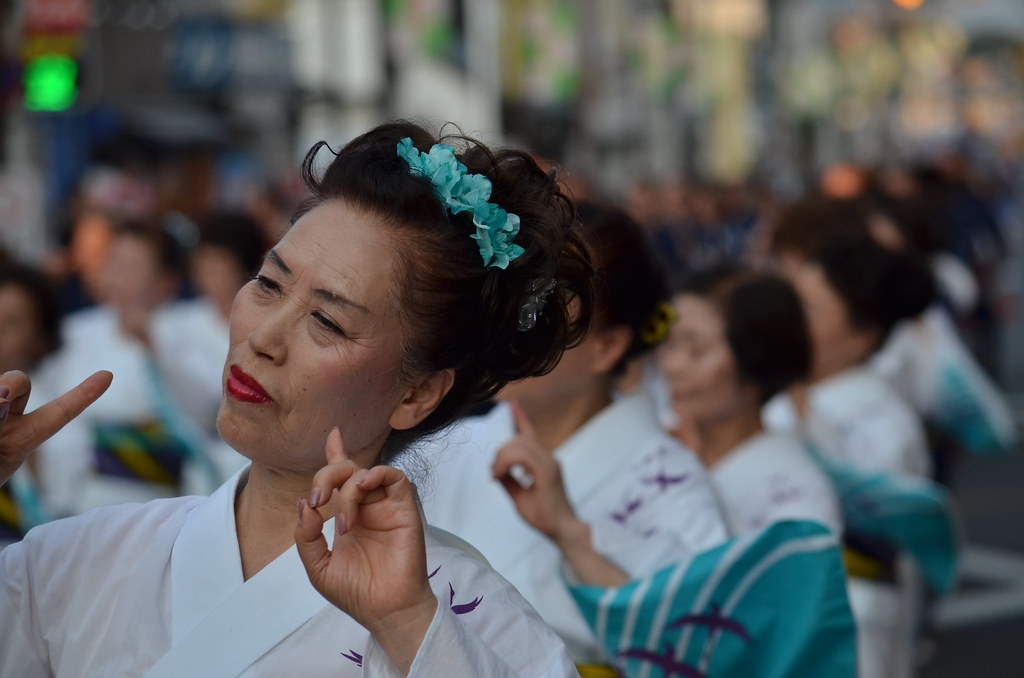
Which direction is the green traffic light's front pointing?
toward the camera

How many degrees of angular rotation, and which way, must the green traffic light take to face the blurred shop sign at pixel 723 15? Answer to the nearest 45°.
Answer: approximately 135° to its left

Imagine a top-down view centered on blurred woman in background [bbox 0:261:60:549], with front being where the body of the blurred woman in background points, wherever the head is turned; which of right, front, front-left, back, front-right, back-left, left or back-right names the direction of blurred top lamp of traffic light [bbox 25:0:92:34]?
back-right

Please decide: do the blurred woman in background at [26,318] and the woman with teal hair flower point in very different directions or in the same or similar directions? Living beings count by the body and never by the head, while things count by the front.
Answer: same or similar directions

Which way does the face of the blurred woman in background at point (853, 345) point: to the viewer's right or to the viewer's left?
to the viewer's left

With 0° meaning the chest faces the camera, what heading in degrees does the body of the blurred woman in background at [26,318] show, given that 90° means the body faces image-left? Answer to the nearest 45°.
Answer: approximately 45°

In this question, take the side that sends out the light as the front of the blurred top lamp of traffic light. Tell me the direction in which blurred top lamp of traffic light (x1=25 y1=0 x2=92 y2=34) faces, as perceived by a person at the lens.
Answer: facing the viewer

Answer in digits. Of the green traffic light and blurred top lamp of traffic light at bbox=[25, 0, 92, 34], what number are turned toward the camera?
2

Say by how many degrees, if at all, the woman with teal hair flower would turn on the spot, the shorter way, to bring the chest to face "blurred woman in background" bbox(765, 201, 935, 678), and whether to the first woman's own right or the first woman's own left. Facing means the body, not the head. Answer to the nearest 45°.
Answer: approximately 180°

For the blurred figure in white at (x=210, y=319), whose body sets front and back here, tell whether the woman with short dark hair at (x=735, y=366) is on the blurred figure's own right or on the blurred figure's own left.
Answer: on the blurred figure's own left

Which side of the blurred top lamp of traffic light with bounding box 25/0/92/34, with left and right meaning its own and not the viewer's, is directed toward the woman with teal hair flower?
front

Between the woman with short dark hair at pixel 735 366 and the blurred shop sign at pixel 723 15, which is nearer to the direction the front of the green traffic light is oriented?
the woman with short dark hair

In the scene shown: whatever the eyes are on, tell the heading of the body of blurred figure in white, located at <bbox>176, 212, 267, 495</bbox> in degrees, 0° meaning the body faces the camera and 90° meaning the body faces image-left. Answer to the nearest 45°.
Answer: approximately 45°

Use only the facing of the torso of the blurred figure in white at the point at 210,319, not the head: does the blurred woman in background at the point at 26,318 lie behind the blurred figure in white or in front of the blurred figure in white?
in front

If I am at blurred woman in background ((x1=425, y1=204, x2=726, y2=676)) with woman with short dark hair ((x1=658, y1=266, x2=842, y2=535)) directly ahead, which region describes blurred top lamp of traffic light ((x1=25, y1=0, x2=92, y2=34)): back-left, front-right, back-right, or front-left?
front-left

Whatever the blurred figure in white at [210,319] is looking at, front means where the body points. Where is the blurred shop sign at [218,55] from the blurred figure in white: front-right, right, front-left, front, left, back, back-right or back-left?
back-right
